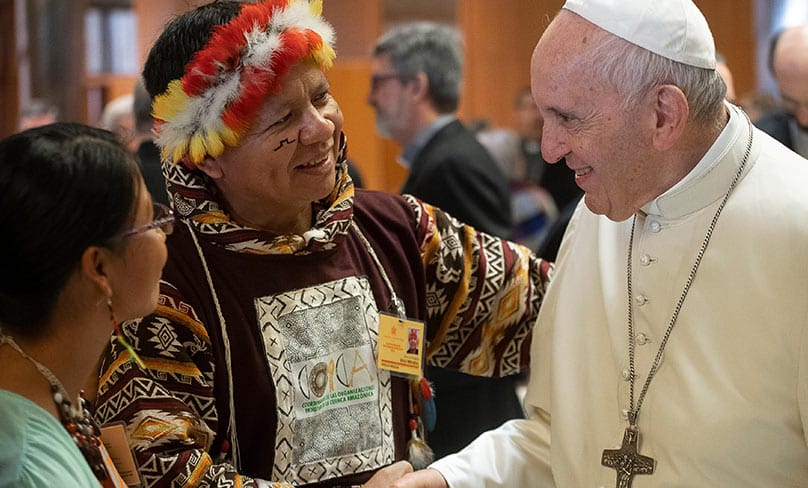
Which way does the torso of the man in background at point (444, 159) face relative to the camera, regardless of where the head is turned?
to the viewer's left

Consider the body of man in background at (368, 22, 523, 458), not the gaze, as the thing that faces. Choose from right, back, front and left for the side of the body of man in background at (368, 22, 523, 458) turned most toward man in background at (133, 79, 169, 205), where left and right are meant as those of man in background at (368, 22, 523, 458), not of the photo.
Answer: front

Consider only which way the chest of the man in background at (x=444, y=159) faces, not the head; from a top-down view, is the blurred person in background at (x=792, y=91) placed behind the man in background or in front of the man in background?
behind

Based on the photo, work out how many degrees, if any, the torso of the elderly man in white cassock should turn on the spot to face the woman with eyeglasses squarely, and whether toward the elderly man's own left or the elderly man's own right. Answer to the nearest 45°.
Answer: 0° — they already face them

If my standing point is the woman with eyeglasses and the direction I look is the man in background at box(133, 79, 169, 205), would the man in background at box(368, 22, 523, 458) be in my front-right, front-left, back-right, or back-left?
front-right

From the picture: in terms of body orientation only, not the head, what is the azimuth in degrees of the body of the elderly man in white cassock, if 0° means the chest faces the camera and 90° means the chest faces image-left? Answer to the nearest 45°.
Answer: approximately 45°

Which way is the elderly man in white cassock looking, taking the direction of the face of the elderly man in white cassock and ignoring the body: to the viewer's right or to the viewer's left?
to the viewer's left

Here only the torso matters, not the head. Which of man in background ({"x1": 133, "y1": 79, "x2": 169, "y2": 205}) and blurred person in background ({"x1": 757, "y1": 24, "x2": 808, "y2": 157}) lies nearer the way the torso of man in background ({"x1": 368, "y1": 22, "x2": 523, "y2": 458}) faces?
the man in background

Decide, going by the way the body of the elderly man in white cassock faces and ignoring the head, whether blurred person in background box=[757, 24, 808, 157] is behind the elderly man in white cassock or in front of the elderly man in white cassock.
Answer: behind

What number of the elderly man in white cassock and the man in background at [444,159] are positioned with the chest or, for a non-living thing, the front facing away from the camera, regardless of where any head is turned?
0

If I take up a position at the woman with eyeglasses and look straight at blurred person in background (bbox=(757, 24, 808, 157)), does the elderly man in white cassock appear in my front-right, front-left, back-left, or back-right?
front-right

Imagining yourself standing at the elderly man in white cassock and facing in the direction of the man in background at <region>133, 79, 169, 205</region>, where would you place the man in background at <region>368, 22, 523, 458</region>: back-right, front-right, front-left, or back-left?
front-right
